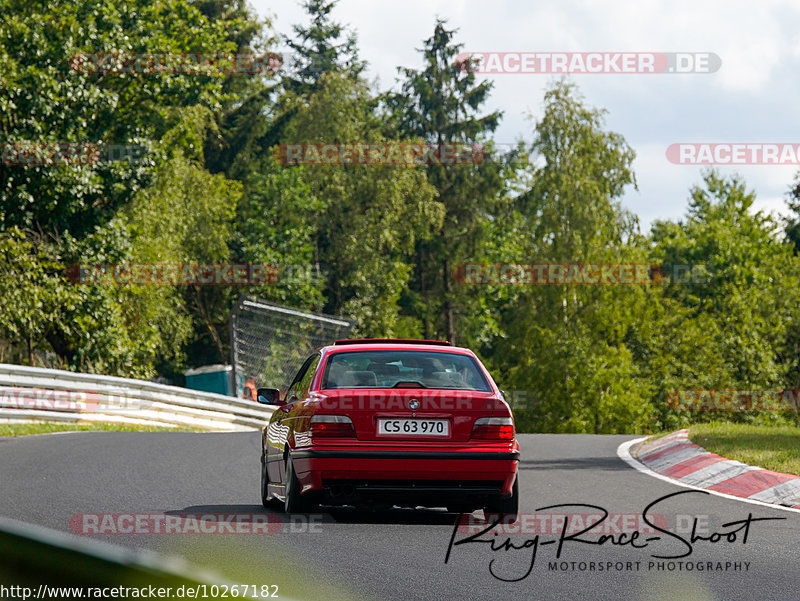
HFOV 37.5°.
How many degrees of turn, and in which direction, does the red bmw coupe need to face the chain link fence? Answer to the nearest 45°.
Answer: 0° — it already faces it

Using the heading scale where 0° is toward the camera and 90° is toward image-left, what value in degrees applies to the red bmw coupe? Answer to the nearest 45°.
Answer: approximately 180°

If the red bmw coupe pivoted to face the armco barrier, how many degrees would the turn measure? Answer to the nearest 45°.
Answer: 0° — it already faces it

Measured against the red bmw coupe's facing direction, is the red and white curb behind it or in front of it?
in front

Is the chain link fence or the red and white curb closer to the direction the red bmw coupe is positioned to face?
the chain link fence
